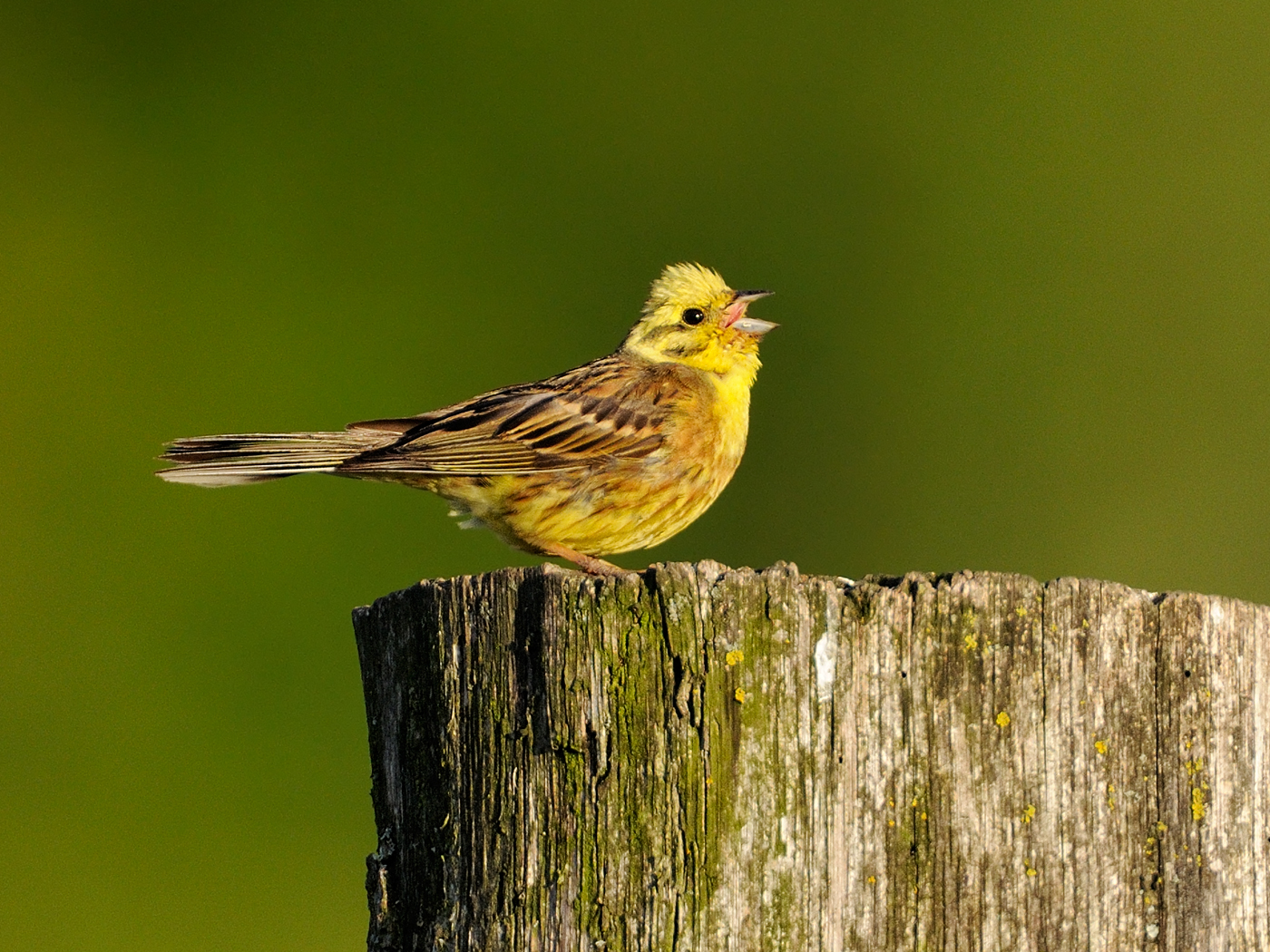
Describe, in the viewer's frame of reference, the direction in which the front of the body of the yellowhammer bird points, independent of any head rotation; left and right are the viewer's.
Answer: facing to the right of the viewer
